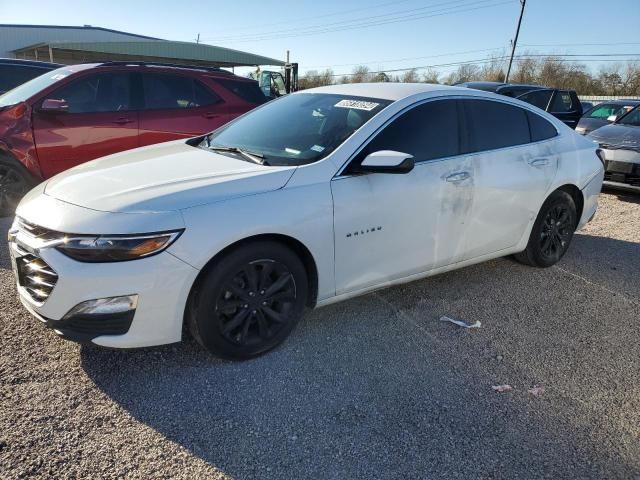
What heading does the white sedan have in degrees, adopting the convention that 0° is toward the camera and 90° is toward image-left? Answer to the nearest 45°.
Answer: approximately 45°

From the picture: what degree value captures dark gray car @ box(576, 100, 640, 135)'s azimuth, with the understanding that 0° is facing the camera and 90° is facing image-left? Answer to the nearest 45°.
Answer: approximately 45°

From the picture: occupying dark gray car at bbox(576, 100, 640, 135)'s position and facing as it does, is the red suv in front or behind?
in front

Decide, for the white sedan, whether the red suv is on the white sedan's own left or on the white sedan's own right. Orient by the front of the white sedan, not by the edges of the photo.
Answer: on the white sedan's own right
